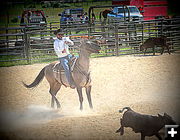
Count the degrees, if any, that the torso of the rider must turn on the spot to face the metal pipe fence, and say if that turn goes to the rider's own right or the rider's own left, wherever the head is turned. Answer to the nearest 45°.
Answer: approximately 135° to the rider's own left

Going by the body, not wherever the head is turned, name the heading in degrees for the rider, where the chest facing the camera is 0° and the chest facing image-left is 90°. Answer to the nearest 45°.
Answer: approximately 315°

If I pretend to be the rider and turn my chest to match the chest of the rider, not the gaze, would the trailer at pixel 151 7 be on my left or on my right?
on my left
